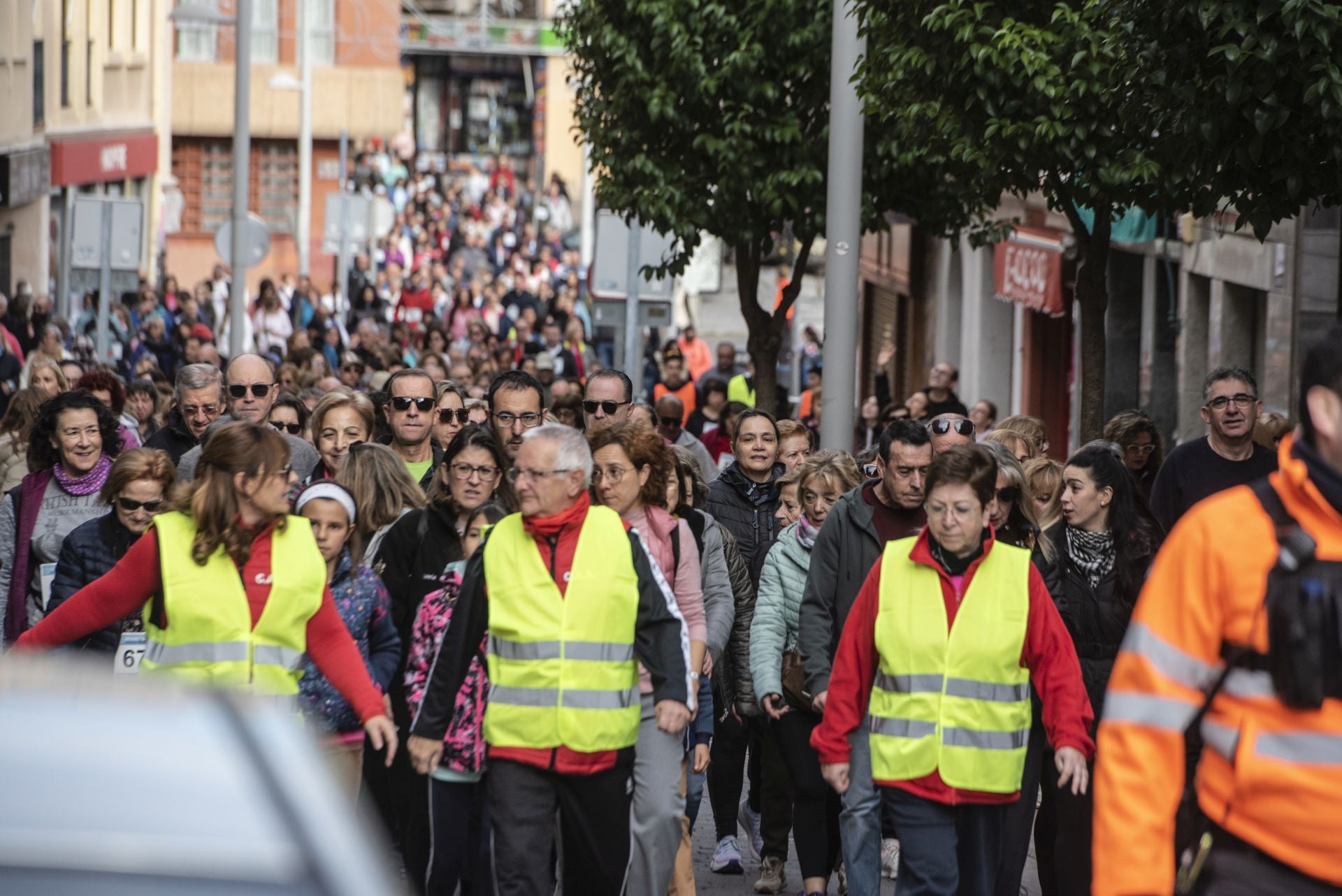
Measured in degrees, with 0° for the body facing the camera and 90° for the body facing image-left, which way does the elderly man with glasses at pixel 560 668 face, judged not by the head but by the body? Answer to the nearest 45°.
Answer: approximately 0°

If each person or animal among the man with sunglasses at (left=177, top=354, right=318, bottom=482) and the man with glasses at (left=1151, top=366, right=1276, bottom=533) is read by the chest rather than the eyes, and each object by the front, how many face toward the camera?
2

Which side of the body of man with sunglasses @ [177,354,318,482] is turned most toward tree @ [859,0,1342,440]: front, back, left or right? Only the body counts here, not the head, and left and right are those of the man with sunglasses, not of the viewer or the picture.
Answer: left

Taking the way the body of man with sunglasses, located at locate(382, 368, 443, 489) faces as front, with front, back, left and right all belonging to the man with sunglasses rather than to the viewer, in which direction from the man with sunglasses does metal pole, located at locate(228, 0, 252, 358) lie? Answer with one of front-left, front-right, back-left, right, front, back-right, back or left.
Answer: back

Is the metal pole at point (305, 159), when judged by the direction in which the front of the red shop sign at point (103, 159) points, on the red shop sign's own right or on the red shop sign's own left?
on the red shop sign's own left

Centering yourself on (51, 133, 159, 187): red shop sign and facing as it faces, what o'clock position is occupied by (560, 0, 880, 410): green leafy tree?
The green leafy tree is roughly at 1 o'clock from the red shop sign.

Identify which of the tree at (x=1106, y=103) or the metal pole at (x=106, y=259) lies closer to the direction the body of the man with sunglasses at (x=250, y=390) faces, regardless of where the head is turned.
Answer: the tree
